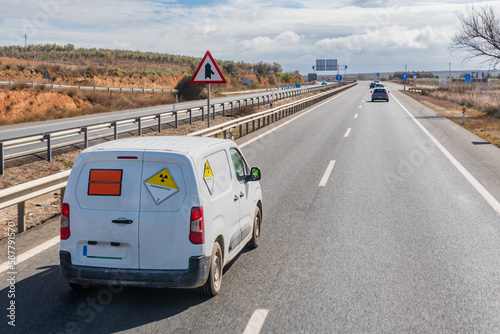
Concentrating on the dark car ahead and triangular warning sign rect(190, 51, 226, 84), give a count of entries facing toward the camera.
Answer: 1

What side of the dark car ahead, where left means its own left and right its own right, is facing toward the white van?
back

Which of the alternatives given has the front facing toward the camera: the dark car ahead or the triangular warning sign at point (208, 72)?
the triangular warning sign

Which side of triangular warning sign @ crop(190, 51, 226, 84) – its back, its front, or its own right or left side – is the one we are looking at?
front

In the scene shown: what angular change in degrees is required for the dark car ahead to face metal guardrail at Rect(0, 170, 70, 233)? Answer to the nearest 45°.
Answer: approximately 180°

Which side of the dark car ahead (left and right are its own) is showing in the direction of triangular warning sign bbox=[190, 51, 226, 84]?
back

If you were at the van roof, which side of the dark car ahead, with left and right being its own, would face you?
back

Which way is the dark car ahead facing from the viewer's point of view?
away from the camera

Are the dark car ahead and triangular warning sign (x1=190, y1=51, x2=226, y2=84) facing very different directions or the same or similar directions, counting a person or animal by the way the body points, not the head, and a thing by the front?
very different directions

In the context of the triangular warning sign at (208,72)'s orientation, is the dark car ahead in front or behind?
behind

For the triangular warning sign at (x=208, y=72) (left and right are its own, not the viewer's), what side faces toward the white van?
front

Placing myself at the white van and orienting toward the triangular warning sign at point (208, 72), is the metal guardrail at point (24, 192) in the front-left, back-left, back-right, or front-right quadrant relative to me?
front-left

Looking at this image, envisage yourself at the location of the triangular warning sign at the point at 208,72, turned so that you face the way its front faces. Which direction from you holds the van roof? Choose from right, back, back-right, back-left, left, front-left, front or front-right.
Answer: front
